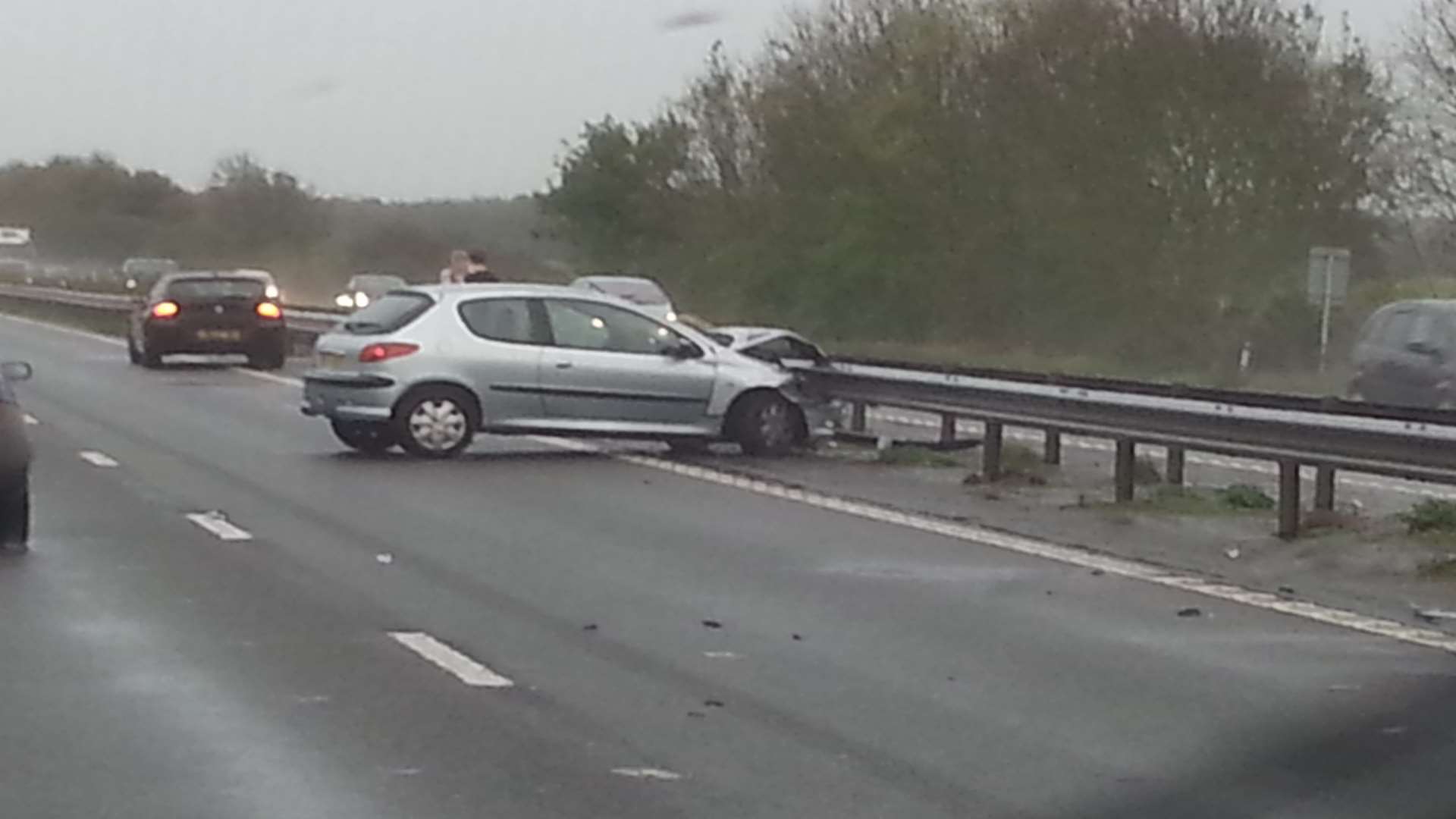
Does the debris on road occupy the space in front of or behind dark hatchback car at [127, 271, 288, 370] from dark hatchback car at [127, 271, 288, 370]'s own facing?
behind

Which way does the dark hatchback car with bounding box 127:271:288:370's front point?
away from the camera

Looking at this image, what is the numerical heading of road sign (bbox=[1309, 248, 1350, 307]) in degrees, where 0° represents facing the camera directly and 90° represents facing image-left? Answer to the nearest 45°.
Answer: approximately 180°

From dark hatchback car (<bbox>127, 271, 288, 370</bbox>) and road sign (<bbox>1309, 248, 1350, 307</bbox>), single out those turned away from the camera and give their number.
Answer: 2

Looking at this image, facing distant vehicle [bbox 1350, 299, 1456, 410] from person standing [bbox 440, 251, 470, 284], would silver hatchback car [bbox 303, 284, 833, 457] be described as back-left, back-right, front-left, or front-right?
front-right

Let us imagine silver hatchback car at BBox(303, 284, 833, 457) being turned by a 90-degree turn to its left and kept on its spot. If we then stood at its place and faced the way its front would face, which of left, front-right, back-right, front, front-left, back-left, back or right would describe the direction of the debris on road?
back-left

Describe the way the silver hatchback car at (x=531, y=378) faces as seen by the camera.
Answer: facing away from the viewer and to the right of the viewer
